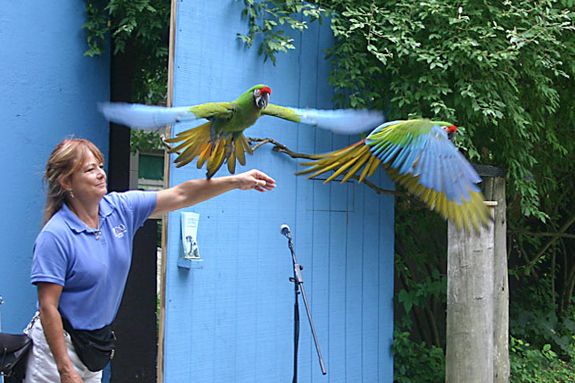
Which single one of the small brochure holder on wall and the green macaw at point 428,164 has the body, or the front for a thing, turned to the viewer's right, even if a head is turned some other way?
the green macaw

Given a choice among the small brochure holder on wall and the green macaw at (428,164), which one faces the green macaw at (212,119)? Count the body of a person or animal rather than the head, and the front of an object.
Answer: the small brochure holder on wall

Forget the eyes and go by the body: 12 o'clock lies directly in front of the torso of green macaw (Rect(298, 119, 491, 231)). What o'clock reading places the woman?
The woman is roughly at 5 o'clock from the green macaw.

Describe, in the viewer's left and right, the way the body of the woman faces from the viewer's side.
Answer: facing the viewer and to the right of the viewer

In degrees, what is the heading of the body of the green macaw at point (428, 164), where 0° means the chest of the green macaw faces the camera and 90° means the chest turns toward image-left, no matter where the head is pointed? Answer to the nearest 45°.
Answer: approximately 270°

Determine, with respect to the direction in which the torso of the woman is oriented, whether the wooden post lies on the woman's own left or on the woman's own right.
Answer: on the woman's own left

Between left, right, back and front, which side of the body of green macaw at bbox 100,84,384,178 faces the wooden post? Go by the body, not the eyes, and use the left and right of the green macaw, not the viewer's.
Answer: left

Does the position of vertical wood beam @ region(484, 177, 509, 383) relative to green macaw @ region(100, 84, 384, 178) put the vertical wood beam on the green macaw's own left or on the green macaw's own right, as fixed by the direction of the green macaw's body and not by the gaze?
on the green macaw's own left

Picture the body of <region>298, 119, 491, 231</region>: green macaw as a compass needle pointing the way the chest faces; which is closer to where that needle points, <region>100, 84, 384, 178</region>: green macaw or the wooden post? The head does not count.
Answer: the wooden post

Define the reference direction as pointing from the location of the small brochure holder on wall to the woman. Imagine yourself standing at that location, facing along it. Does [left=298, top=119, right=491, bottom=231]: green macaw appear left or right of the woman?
left
